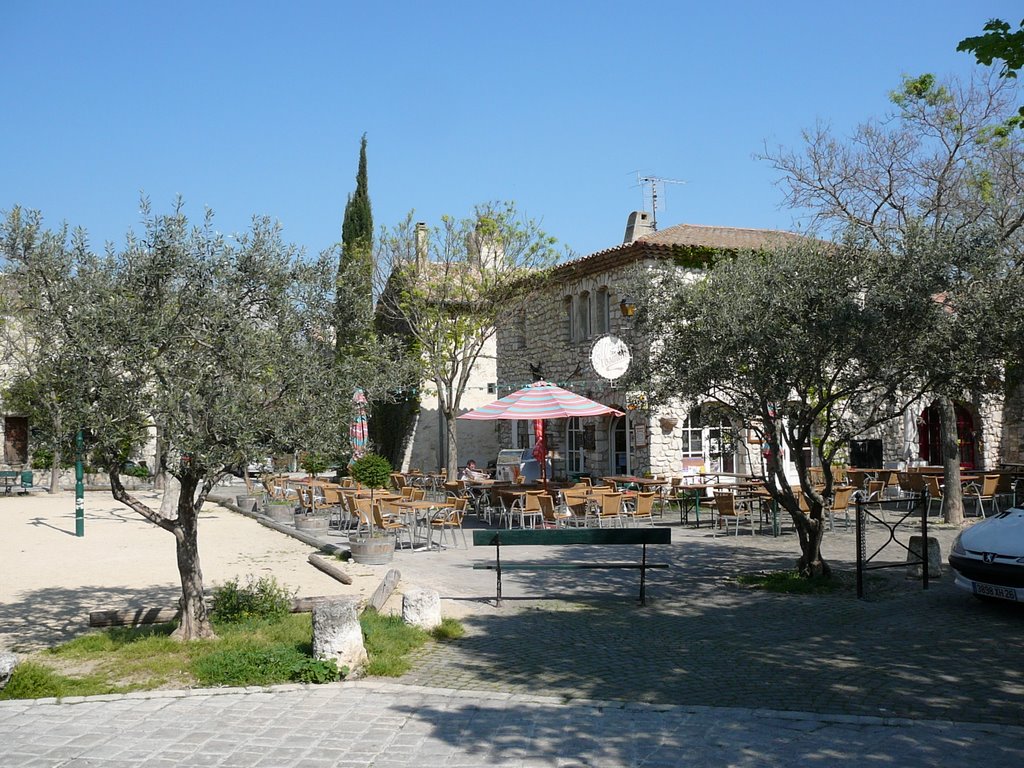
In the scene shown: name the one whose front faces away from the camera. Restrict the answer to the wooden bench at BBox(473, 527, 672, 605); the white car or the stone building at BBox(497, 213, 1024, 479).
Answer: the wooden bench

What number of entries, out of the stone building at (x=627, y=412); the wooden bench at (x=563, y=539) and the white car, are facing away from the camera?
1

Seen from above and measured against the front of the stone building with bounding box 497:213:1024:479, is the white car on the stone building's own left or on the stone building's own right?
on the stone building's own left

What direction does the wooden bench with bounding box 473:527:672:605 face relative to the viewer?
away from the camera

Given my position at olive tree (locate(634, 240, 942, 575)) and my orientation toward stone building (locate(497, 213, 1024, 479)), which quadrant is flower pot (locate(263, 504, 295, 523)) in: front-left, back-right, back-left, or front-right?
front-left

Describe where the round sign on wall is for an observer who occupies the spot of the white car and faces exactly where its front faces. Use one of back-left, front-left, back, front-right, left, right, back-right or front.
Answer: right

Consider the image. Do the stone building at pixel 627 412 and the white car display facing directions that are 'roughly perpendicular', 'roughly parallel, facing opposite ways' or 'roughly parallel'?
roughly parallel

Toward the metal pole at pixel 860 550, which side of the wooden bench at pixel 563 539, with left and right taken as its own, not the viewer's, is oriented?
right

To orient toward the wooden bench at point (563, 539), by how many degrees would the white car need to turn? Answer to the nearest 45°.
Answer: approximately 45° to its right

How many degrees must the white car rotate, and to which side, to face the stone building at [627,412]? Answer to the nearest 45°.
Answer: approximately 90° to its right

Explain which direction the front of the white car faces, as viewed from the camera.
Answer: facing the viewer and to the left of the viewer

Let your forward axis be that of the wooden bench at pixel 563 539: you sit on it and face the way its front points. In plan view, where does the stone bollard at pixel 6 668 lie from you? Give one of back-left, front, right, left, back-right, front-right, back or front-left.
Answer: back-left

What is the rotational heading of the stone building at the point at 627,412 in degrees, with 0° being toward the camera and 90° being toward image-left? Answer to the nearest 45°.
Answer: approximately 45°

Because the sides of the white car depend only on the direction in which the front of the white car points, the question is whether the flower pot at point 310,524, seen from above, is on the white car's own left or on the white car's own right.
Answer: on the white car's own right
